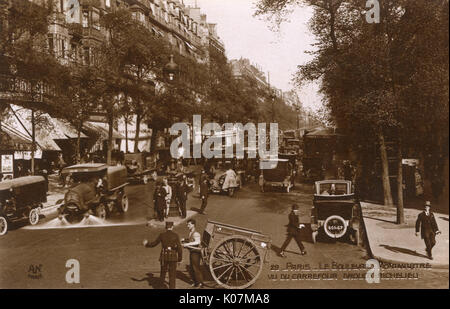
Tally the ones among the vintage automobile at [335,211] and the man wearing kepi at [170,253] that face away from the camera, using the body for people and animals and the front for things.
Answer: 2

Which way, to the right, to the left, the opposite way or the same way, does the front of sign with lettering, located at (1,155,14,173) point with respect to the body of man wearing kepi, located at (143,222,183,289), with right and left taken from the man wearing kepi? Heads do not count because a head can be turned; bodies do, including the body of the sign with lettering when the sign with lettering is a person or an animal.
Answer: the opposite way

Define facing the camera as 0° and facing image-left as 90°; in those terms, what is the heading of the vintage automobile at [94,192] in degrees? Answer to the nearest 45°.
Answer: approximately 45°

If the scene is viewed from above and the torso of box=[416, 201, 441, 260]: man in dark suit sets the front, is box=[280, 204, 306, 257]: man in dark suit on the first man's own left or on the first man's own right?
on the first man's own right

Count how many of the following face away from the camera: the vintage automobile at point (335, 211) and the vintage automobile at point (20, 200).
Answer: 1

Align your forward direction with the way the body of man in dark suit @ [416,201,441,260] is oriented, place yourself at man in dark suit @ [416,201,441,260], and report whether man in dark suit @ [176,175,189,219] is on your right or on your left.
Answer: on your right

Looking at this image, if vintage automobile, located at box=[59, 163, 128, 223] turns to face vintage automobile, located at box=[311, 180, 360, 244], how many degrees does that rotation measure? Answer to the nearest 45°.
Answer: approximately 90° to its left

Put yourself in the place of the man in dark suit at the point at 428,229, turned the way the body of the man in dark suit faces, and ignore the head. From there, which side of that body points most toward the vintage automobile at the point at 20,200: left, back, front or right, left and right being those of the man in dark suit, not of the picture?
right
